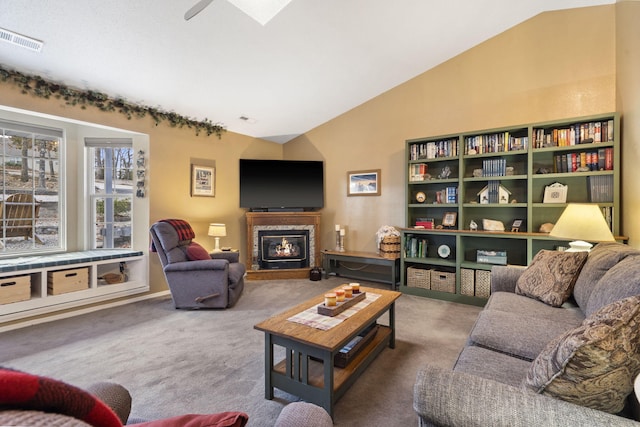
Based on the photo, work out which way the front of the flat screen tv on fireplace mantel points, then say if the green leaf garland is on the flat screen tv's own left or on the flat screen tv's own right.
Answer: on the flat screen tv's own right

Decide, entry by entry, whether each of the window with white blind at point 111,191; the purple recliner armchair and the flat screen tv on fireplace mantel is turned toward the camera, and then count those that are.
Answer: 2

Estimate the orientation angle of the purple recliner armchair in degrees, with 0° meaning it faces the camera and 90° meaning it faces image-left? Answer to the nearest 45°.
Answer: approximately 270°

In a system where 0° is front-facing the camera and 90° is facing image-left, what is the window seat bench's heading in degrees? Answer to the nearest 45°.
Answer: approximately 315°

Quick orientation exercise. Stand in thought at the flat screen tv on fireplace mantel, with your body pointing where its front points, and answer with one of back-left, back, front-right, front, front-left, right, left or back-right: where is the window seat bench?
front-right

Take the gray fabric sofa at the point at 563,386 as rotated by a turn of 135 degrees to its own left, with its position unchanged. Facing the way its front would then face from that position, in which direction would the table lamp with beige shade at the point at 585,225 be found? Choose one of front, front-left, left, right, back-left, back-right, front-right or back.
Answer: back-left

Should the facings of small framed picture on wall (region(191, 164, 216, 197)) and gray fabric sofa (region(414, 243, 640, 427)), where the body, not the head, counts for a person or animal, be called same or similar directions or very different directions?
very different directions

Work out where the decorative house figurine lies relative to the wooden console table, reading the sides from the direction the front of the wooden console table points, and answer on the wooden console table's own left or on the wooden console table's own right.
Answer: on the wooden console table's own left

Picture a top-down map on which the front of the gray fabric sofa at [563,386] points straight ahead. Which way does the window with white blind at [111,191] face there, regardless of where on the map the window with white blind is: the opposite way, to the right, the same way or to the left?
the opposite way
